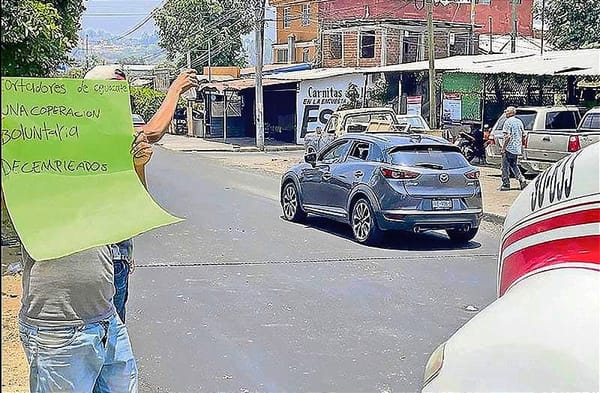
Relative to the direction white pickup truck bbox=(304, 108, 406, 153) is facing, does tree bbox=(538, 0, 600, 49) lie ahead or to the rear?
to the rear

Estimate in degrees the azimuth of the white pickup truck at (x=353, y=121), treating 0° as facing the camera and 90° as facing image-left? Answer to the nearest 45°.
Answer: approximately 45°

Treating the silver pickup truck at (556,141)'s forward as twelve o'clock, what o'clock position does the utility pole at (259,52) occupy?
The utility pole is roughly at 9 o'clock from the silver pickup truck.

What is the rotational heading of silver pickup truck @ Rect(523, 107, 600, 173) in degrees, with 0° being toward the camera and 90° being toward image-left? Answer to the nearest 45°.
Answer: approximately 225°

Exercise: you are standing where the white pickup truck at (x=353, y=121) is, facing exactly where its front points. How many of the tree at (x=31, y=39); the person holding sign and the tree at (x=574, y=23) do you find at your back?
1

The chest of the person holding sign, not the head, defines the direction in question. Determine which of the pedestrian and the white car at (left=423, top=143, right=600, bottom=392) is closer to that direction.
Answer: the white car

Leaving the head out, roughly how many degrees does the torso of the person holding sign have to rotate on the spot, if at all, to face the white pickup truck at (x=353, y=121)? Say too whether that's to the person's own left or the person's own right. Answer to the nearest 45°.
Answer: approximately 135° to the person's own left

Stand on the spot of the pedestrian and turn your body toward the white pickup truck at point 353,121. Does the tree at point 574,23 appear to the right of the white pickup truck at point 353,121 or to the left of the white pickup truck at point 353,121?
right
